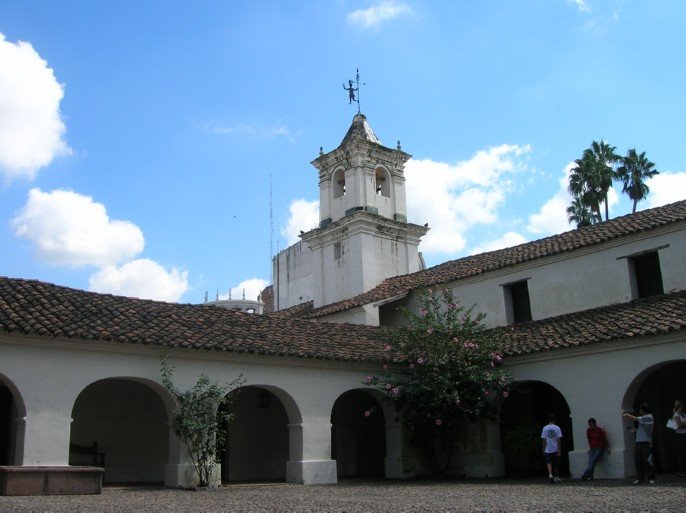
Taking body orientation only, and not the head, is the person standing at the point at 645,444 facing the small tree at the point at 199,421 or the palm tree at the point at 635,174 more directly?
the small tree

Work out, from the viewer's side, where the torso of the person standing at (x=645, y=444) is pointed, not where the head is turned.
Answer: to the viewer's left

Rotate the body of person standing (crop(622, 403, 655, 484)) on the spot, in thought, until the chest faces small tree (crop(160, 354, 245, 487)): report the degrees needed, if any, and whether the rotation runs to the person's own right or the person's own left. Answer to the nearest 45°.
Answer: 0° — they already face it

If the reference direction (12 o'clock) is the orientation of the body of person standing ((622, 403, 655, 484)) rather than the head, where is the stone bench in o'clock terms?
The stone bench is roughly at 11 o'clock from the person standing.

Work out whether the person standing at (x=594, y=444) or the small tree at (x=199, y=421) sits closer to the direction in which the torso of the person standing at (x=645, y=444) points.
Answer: the small tree

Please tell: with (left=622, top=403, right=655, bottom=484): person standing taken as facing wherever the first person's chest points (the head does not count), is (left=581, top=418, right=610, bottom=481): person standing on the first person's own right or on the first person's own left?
on the first person's own right

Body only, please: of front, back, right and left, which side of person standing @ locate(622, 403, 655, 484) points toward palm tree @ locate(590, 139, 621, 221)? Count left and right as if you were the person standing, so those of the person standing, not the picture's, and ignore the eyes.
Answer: right

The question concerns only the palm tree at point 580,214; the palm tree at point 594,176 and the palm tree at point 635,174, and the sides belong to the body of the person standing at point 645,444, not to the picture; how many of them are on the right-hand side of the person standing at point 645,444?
3

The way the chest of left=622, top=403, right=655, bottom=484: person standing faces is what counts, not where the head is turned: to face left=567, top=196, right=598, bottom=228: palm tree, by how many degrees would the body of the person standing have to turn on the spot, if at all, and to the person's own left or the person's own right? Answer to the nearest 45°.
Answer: approximately 90° to the person's own right

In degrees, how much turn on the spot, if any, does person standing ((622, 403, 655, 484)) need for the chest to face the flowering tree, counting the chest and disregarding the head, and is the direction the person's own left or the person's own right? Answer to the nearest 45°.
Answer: approximately 45° to the person's own right

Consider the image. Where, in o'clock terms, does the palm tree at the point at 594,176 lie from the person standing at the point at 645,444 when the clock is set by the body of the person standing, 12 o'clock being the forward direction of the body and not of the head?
The palm tree is roughly at 3 o'clock from the person standing.

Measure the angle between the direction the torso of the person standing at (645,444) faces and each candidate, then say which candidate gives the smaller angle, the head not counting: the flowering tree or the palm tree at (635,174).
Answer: the flowering tree
